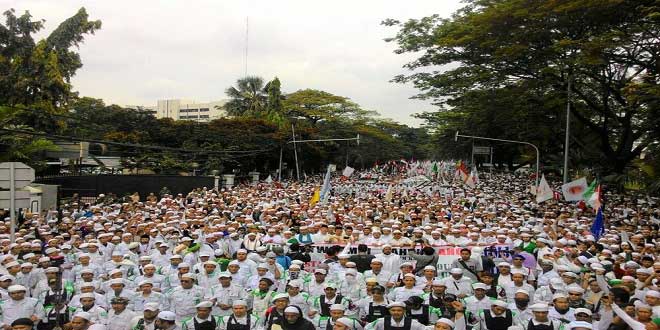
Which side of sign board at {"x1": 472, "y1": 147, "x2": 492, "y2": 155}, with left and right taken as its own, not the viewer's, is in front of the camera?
front

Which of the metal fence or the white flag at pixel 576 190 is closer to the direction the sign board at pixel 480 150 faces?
the white flag

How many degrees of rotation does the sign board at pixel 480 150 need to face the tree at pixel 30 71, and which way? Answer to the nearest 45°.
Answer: approximately 45° to its right

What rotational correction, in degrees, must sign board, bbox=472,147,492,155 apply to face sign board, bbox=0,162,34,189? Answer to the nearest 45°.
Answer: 0° — it already faces it

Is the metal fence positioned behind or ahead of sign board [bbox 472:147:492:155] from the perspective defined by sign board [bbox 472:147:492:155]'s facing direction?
ahead
